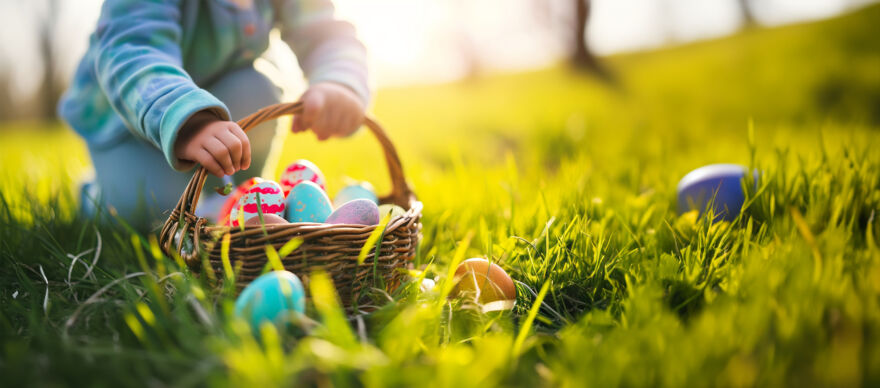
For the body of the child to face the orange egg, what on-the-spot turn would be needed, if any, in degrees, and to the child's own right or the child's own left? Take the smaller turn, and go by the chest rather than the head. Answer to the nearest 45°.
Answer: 0° — they already face it

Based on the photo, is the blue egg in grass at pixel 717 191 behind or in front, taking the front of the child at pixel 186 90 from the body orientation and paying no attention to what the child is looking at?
in front

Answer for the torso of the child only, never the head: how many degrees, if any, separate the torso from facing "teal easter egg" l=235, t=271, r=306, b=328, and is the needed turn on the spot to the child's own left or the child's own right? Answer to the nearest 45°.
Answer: approximately 45° to the child's own right

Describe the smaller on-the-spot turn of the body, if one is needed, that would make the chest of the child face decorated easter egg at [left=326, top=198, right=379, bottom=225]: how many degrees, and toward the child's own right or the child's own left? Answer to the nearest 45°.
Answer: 0° — they already face it

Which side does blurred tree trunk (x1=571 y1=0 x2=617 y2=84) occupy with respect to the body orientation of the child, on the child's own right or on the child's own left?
on the child's own left

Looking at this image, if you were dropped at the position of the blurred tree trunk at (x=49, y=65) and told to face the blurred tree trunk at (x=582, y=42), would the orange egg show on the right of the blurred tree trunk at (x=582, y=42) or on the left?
right

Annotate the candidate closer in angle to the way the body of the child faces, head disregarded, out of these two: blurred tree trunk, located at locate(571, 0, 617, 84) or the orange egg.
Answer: the orange egg

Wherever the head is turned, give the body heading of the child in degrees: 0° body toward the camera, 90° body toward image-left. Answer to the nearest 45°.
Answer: approximately 315°
